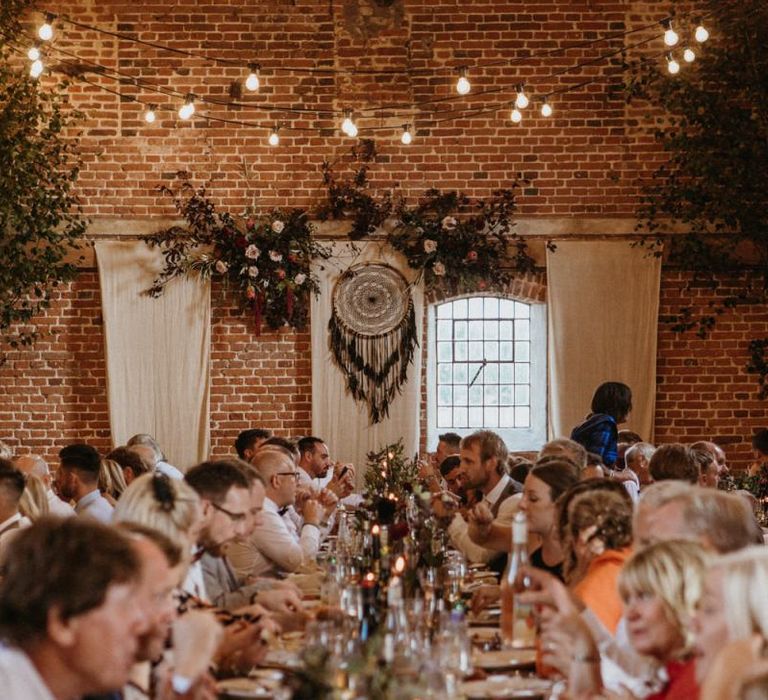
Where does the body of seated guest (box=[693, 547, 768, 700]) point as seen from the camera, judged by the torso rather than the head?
to the viewer's left

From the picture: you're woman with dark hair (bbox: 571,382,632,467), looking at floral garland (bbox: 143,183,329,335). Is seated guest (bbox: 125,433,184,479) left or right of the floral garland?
left

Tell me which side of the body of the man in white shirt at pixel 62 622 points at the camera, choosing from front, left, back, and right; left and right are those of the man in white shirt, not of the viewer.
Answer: right

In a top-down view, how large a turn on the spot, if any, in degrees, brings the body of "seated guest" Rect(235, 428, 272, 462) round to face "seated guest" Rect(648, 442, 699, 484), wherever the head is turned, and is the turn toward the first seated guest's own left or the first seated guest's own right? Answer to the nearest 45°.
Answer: approximately 45° to the first seated guest's own right

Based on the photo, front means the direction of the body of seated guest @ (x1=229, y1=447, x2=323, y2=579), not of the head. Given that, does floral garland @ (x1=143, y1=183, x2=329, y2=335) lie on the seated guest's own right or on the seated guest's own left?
on the seated guest's own left

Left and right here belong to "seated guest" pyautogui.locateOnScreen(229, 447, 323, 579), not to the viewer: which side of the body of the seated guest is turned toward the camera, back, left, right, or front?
right

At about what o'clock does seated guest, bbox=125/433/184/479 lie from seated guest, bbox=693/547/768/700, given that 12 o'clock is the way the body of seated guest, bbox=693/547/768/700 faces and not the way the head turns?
seated guest, bbox=125/433/184/479 is roughly at 2 o'clock from seated guest, bbox=693/547/768/700.

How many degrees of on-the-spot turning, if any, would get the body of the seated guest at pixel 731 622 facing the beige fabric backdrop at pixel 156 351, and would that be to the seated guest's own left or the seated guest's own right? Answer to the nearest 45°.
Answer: approximately 45° to the seated guest's own right
